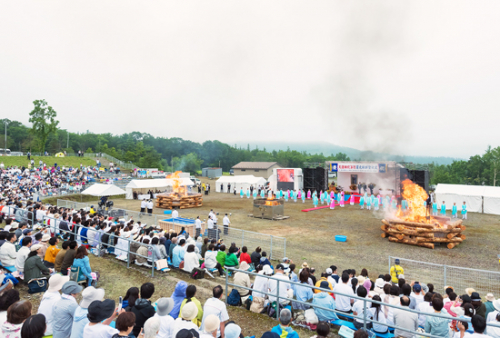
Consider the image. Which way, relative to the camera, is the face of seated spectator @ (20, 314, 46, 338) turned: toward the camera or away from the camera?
away from the camera

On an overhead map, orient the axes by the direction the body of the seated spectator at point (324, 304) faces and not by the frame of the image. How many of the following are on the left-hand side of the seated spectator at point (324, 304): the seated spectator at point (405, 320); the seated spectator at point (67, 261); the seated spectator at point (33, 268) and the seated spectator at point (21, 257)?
3

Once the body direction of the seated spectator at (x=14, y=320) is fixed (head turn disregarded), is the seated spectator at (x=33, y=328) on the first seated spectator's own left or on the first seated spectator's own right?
on the first seated spectator's own right

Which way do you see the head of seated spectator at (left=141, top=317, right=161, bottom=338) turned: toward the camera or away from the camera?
away from the camera

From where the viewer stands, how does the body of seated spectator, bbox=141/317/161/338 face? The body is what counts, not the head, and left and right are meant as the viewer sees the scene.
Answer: facing away from the viewer and to the right of the viewer

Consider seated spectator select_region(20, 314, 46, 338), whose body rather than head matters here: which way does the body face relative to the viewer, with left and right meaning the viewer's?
facing away from the viewer and to the right of the viewer

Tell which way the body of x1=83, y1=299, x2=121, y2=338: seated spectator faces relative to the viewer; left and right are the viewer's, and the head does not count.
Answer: facing away from the viewer and to the right of the viewer

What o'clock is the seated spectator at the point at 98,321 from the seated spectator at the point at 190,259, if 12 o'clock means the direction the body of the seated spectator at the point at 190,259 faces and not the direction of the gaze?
the seated spectator at the point at 98,321 is roughly at 5 o'clock from the seated spectator at the point at 190,259.

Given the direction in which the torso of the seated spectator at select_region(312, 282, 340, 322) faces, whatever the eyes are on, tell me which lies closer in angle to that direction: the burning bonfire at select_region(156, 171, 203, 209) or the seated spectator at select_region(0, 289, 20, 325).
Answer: the burning bonfire

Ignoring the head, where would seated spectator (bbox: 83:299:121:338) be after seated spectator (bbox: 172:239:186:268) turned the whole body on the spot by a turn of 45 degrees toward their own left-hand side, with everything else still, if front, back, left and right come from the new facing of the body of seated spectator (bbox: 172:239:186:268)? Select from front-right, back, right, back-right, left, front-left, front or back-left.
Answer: back

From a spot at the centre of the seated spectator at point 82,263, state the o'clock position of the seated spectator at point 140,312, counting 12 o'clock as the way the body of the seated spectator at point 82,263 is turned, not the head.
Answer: the seated spectator at point 140,312 is roughly at 4 o'clock from the seated spectator at point 82,263.

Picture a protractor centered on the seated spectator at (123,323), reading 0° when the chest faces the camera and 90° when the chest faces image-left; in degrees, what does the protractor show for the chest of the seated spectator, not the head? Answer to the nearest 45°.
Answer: approximately 225°

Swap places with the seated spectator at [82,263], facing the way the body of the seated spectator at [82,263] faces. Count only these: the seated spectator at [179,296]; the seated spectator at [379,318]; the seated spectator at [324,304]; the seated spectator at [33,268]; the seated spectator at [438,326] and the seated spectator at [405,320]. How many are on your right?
5

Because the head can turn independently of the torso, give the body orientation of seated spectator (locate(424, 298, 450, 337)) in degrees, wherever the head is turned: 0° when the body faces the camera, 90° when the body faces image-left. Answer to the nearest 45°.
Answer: approximately 180°

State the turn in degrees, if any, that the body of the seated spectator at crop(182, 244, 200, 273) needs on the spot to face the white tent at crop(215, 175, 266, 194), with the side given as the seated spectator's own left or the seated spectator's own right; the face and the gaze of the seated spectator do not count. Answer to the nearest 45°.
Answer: approximately 45° to the seated spectator's own left

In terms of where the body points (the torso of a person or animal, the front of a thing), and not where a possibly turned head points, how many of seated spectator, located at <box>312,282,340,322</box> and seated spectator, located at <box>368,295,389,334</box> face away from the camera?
2

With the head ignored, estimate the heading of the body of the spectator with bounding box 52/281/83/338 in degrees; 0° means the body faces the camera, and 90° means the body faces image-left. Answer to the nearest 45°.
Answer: approximately 225°

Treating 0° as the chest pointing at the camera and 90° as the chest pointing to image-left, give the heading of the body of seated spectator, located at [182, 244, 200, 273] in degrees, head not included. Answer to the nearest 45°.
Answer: approximately 225°
